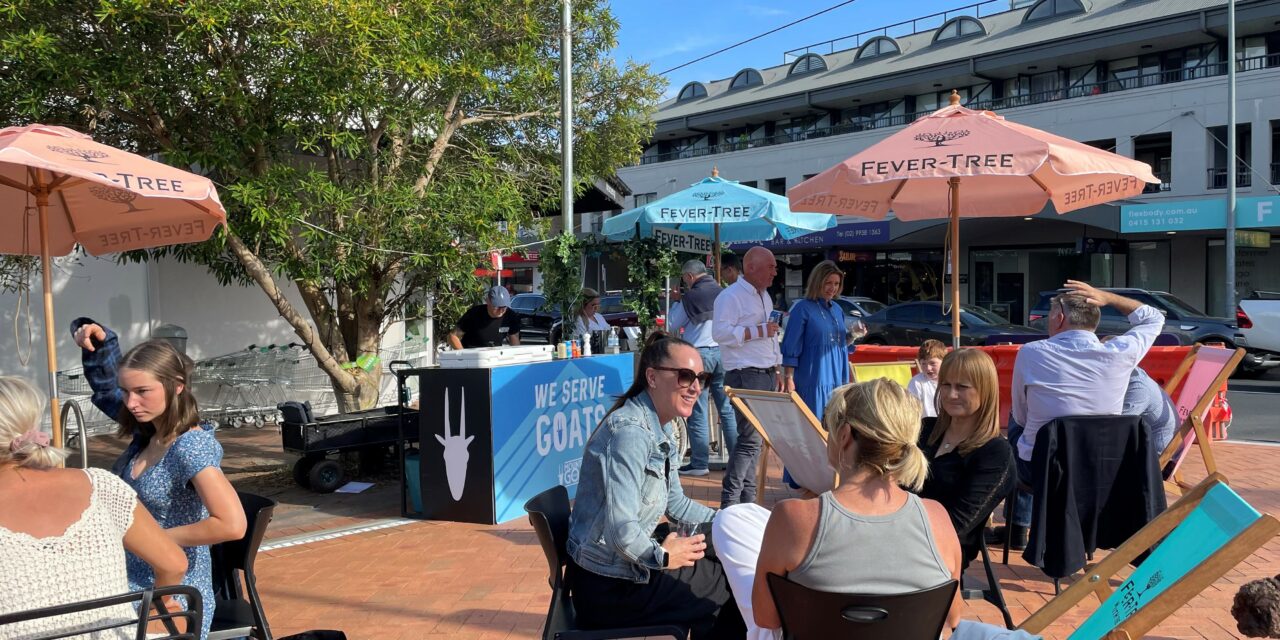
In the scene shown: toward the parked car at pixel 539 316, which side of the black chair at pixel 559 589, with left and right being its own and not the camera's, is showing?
left

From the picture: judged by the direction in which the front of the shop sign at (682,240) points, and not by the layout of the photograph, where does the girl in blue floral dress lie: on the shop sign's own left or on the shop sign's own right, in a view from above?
on the shop sign's own right

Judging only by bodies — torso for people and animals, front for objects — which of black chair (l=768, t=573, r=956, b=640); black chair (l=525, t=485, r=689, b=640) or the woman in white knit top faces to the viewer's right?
black chair (l=525, t=485, r=689, b=640)

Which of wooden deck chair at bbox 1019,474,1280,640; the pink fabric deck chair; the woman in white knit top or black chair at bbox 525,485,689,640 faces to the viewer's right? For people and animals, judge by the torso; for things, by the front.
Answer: the black chair

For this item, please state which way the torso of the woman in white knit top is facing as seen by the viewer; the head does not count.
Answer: away from the camera

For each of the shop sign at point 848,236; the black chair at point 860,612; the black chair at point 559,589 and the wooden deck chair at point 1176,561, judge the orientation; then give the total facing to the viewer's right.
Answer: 1

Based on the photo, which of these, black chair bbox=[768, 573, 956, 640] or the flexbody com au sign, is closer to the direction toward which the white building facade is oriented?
the black chair

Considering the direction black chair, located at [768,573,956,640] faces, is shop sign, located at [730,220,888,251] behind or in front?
in front

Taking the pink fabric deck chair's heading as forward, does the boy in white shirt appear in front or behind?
in front

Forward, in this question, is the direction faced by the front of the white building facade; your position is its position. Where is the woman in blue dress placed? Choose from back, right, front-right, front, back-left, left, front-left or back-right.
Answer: front-left

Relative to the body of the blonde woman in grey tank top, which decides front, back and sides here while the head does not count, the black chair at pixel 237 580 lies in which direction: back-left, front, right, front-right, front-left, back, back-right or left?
left

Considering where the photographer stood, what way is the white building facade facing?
facing the viewer and to the left of the viewer

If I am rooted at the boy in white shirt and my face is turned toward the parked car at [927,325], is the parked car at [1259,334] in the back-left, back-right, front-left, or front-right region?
front-right

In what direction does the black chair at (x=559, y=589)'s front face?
to the viewer's right

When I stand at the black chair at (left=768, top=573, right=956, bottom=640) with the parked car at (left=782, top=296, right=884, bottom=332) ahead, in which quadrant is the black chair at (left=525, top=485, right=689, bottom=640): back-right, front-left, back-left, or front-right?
front-left
